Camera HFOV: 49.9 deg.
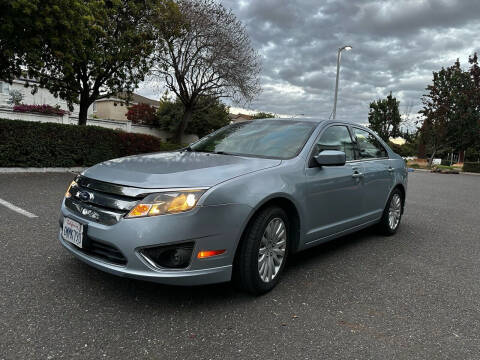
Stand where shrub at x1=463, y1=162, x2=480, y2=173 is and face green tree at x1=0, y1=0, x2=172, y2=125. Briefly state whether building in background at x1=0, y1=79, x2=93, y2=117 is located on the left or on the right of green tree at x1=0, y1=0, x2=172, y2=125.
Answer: right

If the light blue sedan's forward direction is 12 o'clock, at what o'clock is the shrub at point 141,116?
The shrub is roughly at 4 o'clock from the light blue sedan.

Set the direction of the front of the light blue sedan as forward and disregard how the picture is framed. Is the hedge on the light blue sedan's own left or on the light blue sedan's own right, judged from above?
on the light blue sedan's own right

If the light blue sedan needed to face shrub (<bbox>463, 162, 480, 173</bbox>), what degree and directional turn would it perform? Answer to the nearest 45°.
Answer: approximately 180°

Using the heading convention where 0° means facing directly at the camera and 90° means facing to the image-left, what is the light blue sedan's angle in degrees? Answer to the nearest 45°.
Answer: approximately 45°

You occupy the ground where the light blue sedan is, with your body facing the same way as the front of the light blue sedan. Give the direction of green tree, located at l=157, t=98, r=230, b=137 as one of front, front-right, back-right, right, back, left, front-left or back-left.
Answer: back-right

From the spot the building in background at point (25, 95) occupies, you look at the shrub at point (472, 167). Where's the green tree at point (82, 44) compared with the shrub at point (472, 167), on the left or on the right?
right

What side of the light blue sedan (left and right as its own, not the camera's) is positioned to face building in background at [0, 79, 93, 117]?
right
